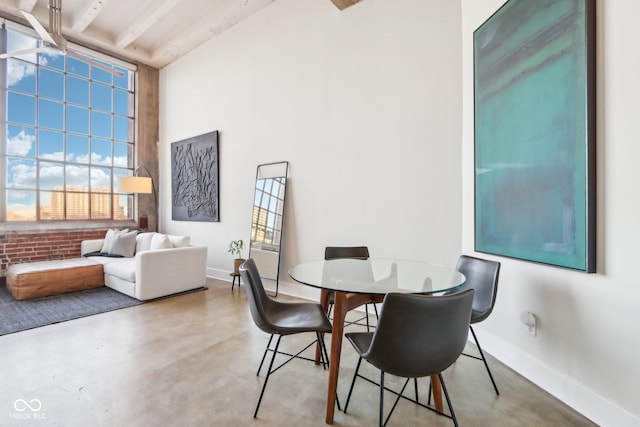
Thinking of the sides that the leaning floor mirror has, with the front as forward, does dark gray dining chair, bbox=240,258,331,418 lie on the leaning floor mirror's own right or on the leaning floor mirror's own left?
on the leaning floor mirror's own left

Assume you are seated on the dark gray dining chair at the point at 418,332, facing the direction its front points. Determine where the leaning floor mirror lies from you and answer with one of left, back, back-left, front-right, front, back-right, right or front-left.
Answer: front

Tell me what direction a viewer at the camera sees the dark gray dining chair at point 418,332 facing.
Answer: facing away from the viewer and to the left of the viewer

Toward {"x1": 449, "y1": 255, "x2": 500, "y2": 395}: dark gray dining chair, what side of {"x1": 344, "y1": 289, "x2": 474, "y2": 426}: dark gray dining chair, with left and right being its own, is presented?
right

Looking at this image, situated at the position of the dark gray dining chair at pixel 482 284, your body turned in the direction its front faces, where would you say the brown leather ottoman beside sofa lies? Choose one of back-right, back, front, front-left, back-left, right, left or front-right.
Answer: front-right

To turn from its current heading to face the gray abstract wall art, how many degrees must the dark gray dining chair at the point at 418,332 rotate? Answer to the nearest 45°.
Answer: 0° — it already faces it

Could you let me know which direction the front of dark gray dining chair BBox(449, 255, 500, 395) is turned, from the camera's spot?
facing the viewer and to the left of the viewer

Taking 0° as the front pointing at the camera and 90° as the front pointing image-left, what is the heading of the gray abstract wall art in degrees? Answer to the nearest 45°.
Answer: approximately 45°

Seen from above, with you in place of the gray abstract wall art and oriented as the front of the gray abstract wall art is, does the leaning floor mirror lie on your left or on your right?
on your left

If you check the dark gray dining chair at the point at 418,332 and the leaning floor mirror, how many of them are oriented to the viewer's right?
0

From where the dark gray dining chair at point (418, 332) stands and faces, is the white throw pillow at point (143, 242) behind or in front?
in front

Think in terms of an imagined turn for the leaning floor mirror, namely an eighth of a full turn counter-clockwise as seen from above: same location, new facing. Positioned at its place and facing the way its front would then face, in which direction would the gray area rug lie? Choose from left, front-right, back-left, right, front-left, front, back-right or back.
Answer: right

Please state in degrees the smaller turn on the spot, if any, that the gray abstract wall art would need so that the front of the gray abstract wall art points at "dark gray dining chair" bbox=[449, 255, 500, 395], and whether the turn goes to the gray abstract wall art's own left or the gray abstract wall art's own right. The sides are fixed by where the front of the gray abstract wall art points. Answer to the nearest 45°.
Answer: approximately 90° to the gray abstract wall art's own left

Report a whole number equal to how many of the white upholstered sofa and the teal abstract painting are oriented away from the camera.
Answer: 0

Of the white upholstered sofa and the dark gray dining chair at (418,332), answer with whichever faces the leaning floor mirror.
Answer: the dark gray dining chair

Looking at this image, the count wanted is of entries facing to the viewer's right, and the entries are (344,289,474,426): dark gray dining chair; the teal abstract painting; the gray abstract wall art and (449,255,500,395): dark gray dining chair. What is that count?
0

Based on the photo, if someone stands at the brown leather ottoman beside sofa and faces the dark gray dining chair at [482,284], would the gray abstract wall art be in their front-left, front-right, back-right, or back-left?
front-left

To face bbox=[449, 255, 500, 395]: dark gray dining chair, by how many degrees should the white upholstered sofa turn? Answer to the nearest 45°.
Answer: approximately 90° to its left

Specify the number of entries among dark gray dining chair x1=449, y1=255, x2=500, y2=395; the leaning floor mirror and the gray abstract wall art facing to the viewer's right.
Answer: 0

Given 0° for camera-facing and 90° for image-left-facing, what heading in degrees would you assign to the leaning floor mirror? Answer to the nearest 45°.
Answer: approximately 45°
